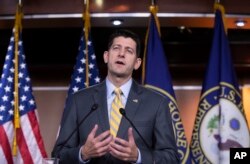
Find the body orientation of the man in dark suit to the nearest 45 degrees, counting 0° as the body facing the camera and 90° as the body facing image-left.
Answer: approximately 0°

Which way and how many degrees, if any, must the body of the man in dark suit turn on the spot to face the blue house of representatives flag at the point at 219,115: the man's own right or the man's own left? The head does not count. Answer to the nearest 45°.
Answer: approximately 135° to the man's own left

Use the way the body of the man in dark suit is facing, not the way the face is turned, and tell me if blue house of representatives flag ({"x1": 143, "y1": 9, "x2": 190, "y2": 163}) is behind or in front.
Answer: behind

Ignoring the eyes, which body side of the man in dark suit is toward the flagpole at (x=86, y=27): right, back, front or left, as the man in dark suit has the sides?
back

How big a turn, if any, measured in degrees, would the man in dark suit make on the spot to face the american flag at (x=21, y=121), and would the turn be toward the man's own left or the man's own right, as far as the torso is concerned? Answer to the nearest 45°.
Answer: approximately 135° to the man's own right

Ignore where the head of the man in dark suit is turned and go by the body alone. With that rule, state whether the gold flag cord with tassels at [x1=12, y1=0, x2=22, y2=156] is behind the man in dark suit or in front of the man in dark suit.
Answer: behind

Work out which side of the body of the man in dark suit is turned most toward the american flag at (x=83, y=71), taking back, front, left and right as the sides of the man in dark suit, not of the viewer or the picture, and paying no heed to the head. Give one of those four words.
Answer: back
